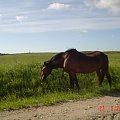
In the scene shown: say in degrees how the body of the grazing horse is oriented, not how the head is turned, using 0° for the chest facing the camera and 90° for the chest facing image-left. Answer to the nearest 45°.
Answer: approximately 90°
